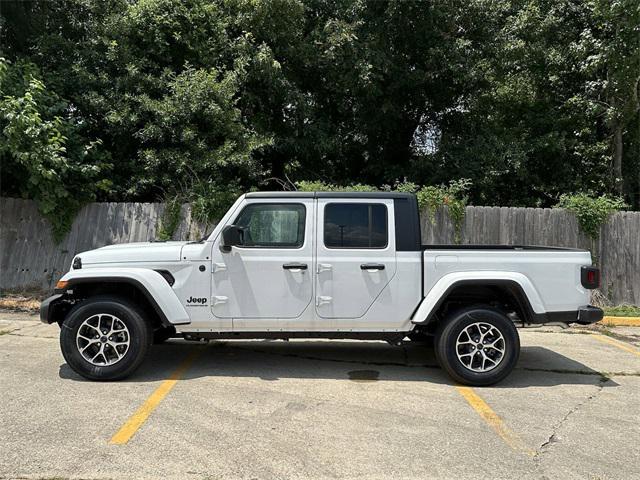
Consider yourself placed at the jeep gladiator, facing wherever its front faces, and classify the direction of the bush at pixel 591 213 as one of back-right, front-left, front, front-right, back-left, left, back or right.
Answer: back-right

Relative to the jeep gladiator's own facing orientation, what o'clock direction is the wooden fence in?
The wooden fence is roughly at 2 o'clock from the jeep gladiator.

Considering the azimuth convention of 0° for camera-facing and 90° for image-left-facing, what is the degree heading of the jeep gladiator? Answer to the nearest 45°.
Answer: approximately 90°
